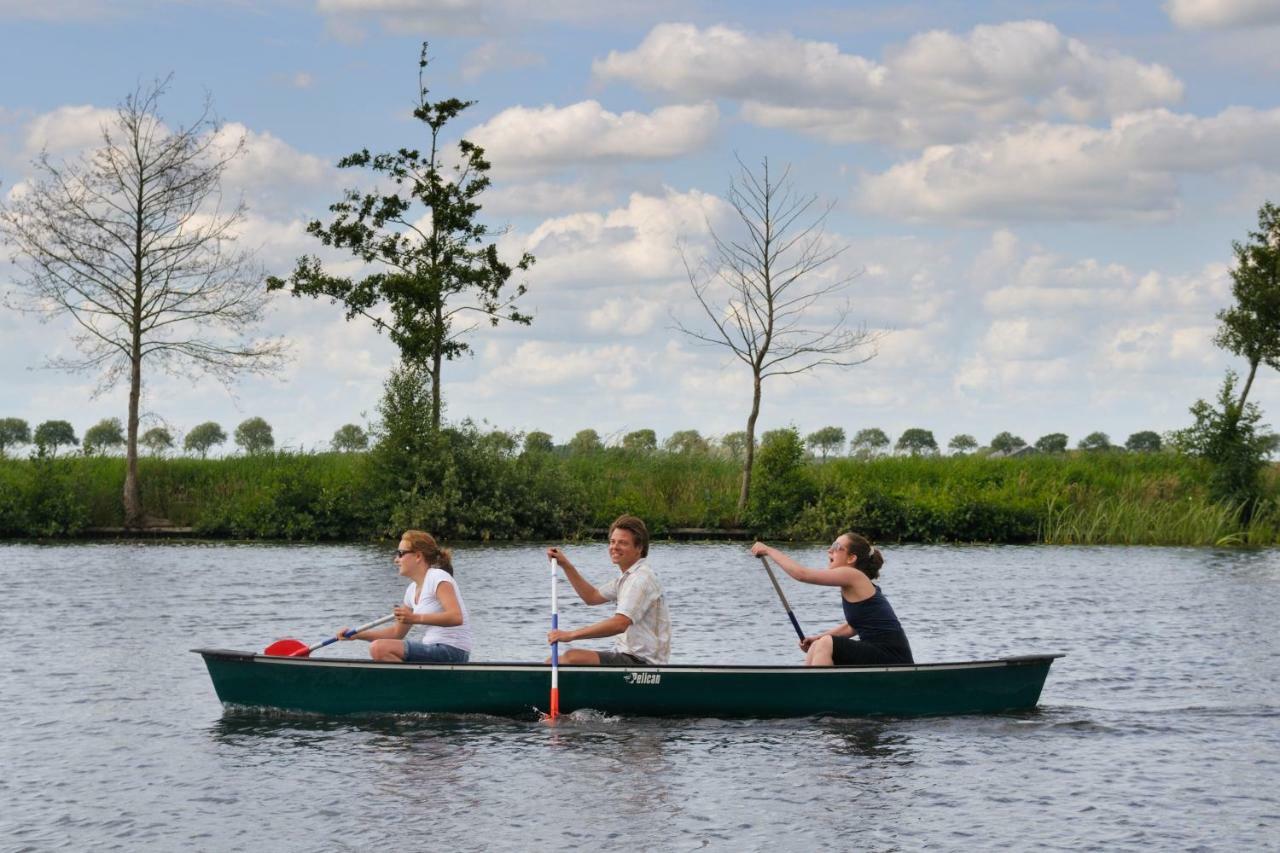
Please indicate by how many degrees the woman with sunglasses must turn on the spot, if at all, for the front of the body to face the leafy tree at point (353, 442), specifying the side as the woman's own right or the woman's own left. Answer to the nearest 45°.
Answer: approximately 90° to the woman's own right

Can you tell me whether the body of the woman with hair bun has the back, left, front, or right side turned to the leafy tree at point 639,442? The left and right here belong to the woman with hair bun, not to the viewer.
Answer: right

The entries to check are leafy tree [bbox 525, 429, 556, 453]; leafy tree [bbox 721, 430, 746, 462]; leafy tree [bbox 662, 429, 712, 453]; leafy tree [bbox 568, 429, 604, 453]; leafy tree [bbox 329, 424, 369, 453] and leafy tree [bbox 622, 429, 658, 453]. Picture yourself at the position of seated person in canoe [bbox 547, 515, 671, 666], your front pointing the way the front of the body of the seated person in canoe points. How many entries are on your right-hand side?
6

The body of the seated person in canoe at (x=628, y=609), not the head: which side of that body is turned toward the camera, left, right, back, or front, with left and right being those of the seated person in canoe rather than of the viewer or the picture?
left

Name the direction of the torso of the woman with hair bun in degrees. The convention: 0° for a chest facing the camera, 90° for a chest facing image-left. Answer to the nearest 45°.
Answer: approximately 90°

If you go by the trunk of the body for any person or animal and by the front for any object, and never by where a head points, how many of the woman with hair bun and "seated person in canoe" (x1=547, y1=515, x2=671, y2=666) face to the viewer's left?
2

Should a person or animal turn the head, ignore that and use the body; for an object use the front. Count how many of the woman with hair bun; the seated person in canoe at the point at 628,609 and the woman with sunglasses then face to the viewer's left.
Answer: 3

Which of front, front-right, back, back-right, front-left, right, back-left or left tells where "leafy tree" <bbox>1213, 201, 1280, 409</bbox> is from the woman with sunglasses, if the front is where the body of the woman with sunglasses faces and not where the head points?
back-right

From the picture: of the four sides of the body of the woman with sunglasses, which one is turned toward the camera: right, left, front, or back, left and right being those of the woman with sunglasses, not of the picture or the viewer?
left

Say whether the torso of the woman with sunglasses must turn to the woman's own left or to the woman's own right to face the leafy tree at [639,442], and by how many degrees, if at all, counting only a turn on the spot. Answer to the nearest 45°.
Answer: approximately 90° to the woman's own right

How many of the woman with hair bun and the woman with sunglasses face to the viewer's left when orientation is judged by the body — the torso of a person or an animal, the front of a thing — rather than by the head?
2

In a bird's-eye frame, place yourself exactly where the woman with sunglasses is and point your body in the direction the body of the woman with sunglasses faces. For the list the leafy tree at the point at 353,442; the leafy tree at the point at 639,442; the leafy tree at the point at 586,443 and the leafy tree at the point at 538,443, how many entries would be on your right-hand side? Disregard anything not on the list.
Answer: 4

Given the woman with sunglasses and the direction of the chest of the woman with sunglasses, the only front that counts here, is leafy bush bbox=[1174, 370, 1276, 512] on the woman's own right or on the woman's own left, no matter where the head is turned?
on the woman's own right

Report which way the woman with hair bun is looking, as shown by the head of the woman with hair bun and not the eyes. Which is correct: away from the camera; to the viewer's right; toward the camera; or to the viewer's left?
to the viewer's left
